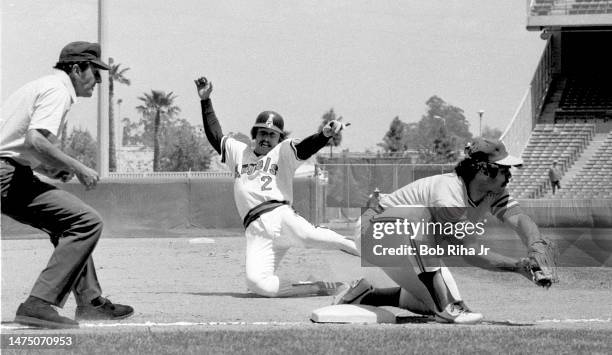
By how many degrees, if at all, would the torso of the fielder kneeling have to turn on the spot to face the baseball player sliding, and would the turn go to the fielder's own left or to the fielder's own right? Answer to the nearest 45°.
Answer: approximately 135° to the fielder's own left

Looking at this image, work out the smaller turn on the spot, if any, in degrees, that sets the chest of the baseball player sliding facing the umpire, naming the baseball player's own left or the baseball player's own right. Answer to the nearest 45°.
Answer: approximately 45° to the baseball player's own right

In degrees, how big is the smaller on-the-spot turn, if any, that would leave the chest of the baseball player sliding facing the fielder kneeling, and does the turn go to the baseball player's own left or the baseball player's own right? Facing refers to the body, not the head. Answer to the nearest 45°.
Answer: approximately 45° to the baseball player's own left

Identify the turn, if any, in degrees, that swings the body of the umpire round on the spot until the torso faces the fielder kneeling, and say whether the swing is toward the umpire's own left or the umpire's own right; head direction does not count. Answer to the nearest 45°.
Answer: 0° — they already face them

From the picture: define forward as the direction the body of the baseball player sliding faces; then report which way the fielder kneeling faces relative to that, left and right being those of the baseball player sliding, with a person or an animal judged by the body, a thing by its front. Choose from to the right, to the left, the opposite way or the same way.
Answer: to the left

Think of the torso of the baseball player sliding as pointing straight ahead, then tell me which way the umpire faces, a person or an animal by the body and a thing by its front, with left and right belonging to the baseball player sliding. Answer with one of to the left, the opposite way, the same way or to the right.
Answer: to the left

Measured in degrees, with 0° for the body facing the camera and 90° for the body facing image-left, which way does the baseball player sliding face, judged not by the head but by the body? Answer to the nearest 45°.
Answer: approximately 0°

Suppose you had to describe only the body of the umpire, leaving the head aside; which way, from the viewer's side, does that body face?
to the viewer's right

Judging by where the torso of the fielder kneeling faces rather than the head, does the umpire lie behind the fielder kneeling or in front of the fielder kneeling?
behind

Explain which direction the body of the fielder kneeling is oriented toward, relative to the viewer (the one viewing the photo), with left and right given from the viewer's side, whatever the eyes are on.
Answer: facing to the right of the viewer
